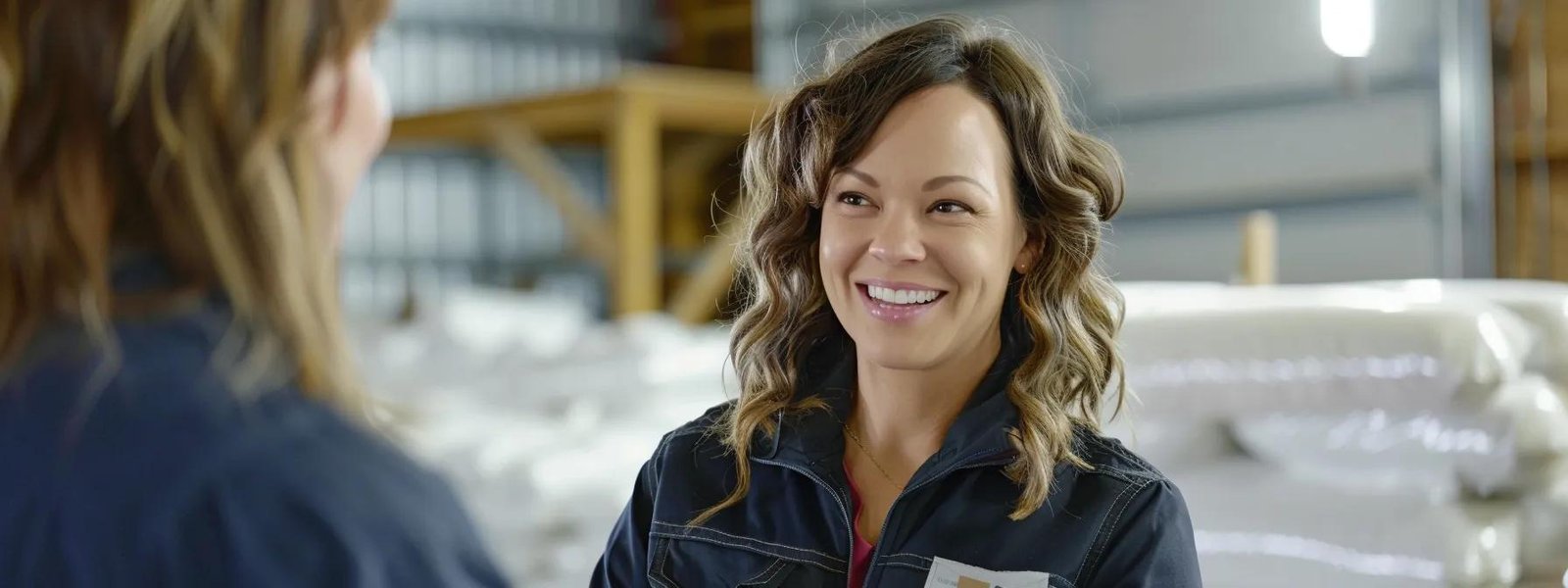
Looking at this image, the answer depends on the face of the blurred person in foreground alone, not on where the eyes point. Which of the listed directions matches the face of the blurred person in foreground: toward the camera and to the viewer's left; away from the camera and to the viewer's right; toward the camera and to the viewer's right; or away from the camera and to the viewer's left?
away from the camera and to the viewer's right

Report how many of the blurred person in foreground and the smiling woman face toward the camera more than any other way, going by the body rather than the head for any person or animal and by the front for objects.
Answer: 1

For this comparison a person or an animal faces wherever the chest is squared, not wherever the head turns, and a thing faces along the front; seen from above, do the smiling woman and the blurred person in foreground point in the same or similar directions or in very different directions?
very different directions

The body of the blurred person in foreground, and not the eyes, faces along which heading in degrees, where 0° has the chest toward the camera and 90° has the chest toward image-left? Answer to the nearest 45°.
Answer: approximately 225°

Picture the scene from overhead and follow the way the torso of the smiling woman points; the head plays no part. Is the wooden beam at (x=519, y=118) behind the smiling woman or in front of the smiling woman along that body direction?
behind

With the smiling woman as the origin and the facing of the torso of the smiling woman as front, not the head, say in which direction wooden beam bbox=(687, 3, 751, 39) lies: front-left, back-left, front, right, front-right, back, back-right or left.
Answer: back
